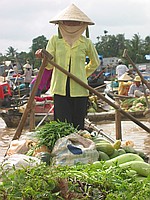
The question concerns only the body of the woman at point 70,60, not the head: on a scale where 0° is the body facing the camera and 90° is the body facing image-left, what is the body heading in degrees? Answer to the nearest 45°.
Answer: approximately 0°

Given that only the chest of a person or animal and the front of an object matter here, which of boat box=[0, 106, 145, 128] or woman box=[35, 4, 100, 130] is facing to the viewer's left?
the boat

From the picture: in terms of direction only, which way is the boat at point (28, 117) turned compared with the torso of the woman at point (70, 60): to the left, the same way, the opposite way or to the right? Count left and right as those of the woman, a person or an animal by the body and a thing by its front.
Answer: to the right

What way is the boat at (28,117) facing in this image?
to the viewer's left

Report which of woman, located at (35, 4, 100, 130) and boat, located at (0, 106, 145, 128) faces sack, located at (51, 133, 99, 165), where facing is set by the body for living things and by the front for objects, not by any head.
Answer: the woman

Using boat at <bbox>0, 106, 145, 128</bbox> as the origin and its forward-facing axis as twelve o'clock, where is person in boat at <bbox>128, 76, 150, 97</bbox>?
The person in boat is roughly at 5 o'clock from the boat.

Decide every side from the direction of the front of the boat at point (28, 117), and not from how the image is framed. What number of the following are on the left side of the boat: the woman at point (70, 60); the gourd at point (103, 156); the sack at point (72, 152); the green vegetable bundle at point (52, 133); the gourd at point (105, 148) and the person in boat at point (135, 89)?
5

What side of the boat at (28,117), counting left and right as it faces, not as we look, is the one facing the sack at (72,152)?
left

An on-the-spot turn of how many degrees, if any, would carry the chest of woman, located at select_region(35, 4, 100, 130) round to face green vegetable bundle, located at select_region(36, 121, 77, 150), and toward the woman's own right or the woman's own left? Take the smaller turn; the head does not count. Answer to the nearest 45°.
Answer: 0° — they already face it
